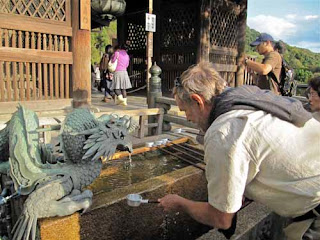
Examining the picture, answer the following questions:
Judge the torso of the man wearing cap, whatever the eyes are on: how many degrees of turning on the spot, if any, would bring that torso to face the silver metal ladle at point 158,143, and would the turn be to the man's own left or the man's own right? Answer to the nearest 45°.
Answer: approximately 45° to the man's own left

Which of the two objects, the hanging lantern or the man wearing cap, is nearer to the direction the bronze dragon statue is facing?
the man wearing cap

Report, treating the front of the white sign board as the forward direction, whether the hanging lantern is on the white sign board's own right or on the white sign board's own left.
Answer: on the white sign board's own right

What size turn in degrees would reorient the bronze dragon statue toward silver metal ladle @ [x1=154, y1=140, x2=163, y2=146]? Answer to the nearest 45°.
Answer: approximately 45° to its left

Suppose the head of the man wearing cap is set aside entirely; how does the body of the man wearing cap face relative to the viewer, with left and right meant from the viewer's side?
facing to the left of the viewer

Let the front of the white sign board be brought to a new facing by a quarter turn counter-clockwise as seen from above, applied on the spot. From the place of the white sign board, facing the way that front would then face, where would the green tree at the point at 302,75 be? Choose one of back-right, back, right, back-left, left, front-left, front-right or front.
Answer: front-left

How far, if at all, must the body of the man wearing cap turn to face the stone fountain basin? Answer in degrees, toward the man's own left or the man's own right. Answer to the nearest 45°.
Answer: approximately 90° to the man's own left

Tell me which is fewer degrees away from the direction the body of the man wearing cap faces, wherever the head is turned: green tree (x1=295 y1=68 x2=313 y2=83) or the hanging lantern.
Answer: the hanging lantern

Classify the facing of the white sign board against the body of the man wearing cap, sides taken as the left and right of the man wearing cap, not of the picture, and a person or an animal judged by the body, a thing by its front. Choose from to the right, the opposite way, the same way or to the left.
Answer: to the left

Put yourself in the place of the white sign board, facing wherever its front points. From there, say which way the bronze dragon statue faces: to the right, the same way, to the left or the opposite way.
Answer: to the left

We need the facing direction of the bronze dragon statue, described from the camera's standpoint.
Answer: facing to the right of the viewer
